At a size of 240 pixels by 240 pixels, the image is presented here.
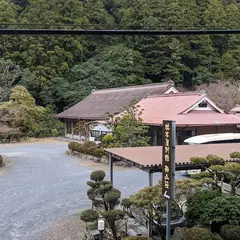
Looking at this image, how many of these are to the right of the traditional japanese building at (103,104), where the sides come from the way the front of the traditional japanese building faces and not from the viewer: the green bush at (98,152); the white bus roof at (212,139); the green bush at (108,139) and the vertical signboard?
0

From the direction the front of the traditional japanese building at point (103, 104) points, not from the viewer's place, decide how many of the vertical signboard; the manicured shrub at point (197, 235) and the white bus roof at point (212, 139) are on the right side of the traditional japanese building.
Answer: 0

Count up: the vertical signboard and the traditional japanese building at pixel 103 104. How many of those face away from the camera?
0

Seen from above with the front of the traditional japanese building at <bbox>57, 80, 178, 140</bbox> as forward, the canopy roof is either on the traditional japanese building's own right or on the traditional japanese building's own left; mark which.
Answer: on the traditional japanese building's own left

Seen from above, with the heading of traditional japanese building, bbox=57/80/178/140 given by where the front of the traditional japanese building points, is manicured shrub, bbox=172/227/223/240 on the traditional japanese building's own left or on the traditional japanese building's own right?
on the traditional japanese building's own left

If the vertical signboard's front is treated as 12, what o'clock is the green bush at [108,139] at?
The green bush is roughly at 4 o'clock from the vertical signboard.

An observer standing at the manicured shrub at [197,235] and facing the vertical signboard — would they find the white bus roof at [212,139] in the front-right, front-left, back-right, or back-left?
front-right

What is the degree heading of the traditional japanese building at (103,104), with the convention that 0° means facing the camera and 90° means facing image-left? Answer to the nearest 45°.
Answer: approximately 45°

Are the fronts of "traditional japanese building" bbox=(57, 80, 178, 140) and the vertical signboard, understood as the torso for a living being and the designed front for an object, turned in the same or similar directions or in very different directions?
same or similar directions

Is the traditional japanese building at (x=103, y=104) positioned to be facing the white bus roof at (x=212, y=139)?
no

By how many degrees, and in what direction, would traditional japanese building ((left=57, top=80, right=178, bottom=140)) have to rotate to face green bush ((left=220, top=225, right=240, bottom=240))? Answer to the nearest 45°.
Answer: approximately 45° to its left
